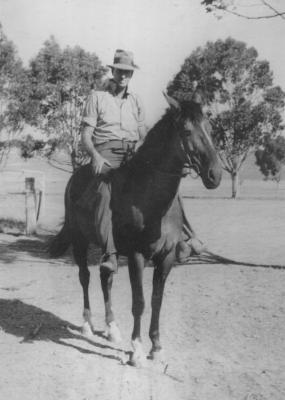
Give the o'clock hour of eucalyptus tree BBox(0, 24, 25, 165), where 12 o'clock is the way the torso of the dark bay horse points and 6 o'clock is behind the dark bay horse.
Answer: The eucalyptus tree is roughly at 7 o'clock from the dark bay horse.

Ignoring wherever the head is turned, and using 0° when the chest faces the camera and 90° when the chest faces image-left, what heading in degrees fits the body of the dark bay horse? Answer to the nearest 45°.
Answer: approximately 315°

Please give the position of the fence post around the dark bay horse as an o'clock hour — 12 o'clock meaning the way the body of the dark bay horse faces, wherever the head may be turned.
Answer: The fence post is roughly at 7 o'clock from the dark bay horse.

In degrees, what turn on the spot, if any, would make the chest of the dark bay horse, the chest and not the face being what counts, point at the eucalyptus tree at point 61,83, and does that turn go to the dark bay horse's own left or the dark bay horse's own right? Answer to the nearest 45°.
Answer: approximately 135° to the dark bay horse's own left

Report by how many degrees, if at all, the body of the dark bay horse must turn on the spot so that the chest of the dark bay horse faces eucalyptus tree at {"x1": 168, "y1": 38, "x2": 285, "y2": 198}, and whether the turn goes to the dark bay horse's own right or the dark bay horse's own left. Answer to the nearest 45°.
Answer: approximately 135° to the dark bay horse's own left
